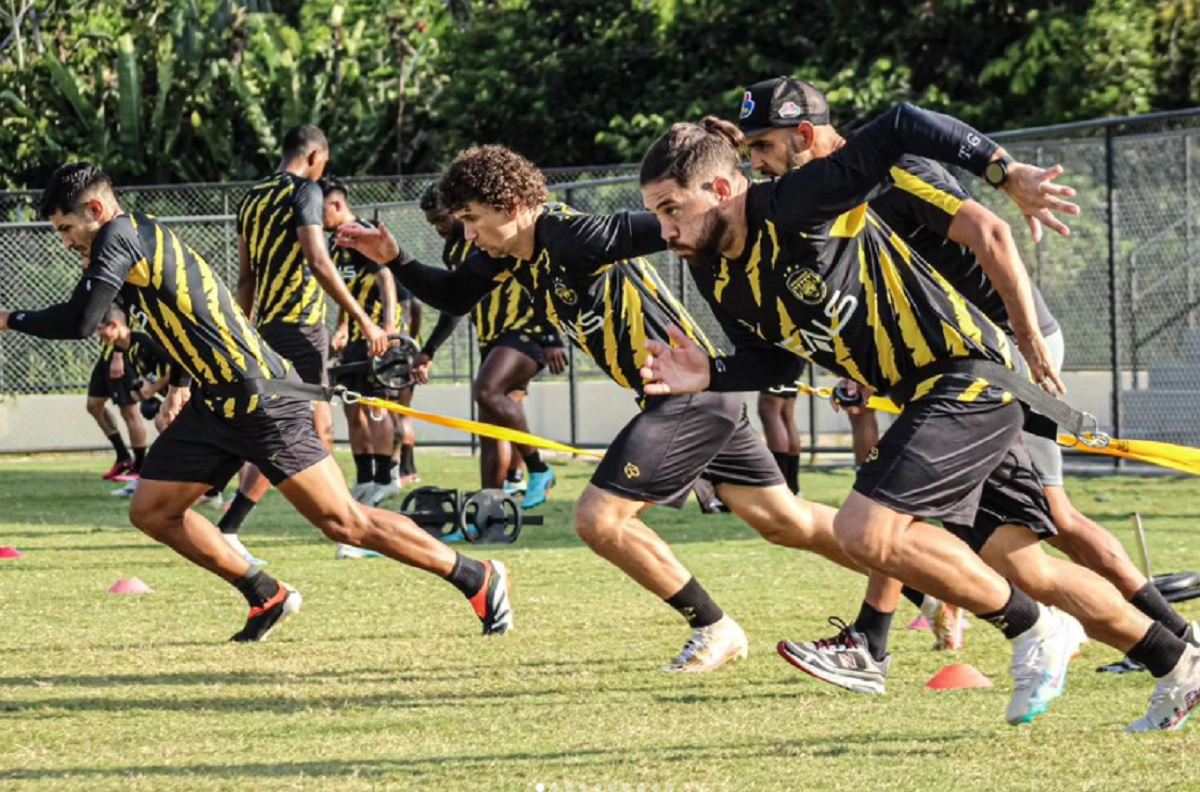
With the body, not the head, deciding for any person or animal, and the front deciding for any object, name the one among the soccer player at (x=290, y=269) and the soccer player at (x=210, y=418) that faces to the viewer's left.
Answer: the soccer player at (x=210, y=418)

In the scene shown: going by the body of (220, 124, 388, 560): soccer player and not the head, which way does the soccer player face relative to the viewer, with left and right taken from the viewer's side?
facing away from the viewer and to the right of the viewer

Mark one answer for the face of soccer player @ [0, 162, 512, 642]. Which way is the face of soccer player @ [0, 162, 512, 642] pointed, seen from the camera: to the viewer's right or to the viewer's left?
to the viewer's left

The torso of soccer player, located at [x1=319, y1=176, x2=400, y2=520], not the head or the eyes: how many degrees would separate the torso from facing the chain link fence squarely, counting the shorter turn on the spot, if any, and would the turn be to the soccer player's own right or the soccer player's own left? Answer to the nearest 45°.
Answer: approximately 135° to the soccer player's own left

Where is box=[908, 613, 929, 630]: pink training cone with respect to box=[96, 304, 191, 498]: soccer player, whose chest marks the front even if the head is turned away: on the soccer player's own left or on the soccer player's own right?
on the soccer player's own left

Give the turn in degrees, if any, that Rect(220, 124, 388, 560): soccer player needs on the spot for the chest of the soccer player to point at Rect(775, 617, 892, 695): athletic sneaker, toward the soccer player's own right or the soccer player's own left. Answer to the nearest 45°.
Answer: approximately 135° to the soccer player's own right

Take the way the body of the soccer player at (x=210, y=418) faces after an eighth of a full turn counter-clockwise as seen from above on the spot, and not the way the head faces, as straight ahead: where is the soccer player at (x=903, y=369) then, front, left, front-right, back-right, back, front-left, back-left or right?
left

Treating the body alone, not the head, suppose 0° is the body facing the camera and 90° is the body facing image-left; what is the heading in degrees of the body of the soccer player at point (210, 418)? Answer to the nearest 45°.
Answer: approximately 90°

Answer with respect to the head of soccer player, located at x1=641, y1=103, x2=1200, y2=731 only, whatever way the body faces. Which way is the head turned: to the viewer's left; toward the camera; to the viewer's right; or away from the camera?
to the viewer's left

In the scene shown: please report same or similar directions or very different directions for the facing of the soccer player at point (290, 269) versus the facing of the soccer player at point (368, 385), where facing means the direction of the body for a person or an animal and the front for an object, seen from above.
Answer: very different directions

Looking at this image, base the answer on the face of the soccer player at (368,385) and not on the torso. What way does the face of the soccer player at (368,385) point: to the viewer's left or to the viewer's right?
to the viewer's left

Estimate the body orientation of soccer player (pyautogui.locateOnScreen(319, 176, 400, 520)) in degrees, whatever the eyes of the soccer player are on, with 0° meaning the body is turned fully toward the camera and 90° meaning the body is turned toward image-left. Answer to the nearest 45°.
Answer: approximately 45°

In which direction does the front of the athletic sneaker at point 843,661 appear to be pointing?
to the viewer's left

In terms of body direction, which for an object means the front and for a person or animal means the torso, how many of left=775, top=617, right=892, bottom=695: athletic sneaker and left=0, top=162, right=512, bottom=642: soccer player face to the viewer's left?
2

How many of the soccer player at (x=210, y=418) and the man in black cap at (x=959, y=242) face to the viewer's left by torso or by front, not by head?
2
